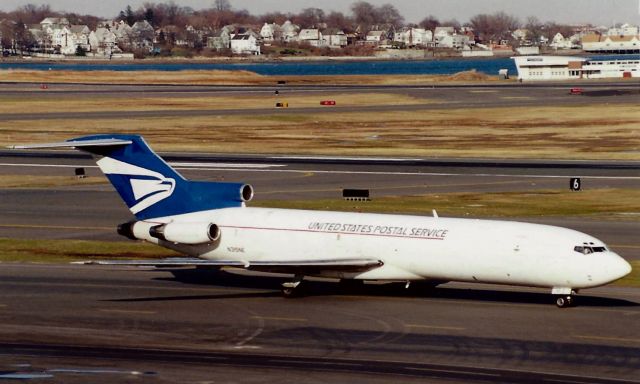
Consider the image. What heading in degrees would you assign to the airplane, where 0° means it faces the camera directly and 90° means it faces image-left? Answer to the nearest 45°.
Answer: approximately 315°
